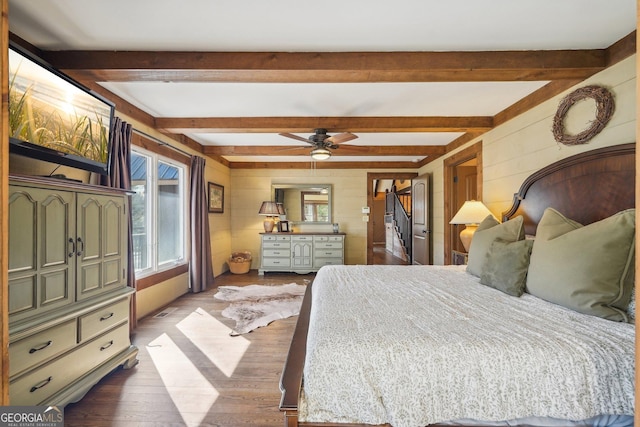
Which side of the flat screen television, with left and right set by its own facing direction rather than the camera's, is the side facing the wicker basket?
left

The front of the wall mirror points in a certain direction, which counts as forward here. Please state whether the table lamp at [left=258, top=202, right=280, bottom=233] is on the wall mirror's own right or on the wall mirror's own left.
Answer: on the wall mirror's own right

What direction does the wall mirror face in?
toward the camera

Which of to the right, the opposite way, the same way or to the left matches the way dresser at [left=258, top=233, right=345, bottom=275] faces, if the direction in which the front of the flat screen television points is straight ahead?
to the right

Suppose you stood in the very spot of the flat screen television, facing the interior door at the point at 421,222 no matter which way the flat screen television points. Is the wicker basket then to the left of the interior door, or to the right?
left

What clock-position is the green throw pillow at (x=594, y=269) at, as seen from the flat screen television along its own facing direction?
The green throw pillow is roughly at 12 o'clock from the flat screen television.

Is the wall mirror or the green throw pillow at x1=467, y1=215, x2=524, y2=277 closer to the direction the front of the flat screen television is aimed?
the green throw pillow

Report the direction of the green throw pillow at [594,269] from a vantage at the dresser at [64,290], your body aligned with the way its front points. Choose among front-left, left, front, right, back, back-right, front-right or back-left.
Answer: front

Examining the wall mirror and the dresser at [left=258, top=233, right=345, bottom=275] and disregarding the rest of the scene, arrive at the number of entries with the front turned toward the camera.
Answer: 2

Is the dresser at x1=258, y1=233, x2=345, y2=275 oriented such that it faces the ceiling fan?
yes

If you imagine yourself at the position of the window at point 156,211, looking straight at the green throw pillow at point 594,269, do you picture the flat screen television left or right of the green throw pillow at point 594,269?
right

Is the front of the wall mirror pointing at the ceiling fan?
yes

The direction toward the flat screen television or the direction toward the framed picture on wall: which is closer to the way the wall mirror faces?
the flat screen television

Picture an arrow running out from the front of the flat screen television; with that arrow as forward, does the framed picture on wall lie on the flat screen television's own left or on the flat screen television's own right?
on the flat screen television's own left

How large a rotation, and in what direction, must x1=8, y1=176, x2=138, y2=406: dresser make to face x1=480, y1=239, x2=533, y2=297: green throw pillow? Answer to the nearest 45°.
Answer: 0° — it already faces it

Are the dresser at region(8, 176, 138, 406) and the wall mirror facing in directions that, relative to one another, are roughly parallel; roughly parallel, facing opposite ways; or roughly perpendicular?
roughly perpendicular

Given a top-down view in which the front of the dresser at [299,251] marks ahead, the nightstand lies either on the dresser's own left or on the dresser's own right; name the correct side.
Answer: on the dresser's own left

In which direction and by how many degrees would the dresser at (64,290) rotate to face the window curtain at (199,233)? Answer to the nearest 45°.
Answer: approximately 90° to its left

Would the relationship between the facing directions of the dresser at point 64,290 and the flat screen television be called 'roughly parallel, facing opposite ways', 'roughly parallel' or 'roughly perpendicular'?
roughly parallel

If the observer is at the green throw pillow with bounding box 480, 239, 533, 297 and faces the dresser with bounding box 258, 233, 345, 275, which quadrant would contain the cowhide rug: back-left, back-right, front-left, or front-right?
front-left
